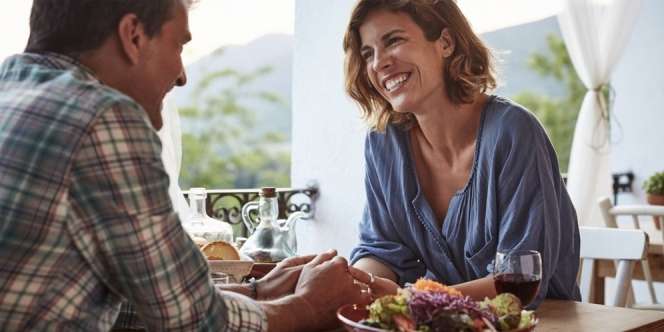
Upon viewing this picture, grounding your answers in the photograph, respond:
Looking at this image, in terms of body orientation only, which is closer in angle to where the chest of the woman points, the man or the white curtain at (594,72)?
the man

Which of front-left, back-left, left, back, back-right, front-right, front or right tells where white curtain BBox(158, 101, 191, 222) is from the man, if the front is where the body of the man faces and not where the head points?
front-left

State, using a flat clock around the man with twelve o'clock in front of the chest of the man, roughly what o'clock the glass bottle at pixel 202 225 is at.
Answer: The glass bottle is roughly at 11 o'clock from the man.

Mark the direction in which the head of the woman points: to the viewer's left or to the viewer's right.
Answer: to the viewer's left

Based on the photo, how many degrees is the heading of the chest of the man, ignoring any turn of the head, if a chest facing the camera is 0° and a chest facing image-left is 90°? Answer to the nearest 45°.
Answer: approximately 225°

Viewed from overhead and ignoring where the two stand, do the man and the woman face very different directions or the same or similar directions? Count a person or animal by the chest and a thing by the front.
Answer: very different directions

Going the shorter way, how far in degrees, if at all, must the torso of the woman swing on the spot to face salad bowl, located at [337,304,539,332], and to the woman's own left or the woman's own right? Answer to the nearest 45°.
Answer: approximately 45° to the woman's own left

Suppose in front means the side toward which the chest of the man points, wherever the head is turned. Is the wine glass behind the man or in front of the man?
in front

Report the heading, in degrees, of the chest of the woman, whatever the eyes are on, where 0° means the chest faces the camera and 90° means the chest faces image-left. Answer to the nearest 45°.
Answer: approximately 45°

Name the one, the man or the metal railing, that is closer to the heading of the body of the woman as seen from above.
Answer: the man
